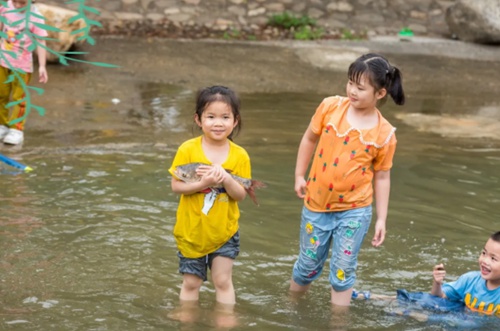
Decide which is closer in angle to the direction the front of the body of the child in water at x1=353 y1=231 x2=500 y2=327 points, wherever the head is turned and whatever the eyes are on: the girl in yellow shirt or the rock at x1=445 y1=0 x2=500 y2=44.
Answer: the girl in yellow shirt

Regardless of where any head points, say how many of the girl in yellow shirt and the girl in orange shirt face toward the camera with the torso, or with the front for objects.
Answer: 2

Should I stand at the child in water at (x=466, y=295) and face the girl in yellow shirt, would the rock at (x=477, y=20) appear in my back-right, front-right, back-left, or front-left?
back-right

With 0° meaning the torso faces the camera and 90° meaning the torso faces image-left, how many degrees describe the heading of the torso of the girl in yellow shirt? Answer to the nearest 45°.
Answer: approximately 0°

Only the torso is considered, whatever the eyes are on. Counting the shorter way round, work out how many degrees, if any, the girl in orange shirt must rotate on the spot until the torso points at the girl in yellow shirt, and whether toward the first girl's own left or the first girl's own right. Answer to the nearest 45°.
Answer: approximately 90° to the first girl's own right

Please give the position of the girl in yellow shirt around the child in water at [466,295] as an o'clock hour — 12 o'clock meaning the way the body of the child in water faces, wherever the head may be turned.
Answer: The girl in yellow shirt is roughly at 1 o'clock from the child in water.

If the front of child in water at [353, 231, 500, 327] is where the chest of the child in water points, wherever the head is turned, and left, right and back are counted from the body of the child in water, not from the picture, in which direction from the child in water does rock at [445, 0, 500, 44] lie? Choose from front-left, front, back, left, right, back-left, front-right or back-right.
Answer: back-right

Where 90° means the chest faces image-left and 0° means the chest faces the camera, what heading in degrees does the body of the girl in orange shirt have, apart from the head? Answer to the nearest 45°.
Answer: approximately 0°

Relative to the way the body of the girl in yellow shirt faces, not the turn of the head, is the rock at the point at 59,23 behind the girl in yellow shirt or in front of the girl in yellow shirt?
behind

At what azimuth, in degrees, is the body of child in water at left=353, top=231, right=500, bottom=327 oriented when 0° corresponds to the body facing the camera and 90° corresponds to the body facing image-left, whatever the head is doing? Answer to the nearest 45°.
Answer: approximately 45°

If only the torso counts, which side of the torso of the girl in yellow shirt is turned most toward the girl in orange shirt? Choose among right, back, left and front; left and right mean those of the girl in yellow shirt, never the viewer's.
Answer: left
